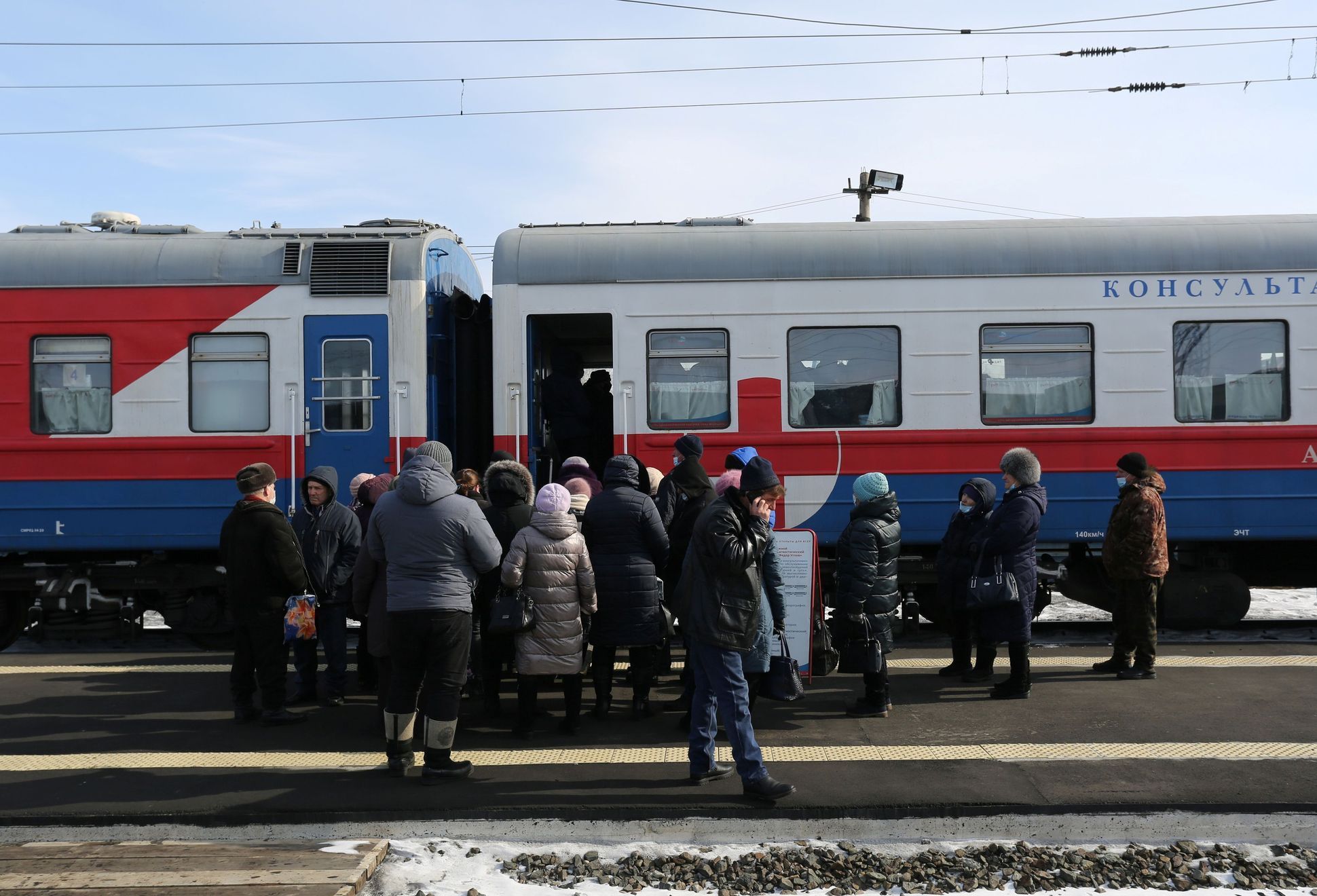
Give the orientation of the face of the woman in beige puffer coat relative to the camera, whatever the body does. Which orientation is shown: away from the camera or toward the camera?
away from the camera

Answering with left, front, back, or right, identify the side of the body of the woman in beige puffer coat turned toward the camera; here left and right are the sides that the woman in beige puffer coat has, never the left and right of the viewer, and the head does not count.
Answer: back

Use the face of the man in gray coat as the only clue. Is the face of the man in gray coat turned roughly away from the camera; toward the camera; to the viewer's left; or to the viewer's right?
away from the camera

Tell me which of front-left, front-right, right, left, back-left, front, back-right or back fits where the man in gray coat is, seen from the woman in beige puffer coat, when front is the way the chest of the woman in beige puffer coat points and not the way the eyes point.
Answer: back-left

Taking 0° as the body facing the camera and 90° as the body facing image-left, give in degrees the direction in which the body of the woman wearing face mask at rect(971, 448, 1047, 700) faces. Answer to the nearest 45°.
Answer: approximately 90°

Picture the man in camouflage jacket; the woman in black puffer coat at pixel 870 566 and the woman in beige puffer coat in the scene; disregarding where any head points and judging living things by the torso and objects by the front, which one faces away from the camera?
the woman in beige puffer coat

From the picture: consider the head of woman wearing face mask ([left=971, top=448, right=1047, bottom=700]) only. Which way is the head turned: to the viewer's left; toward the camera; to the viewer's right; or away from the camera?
to the viewer's left
